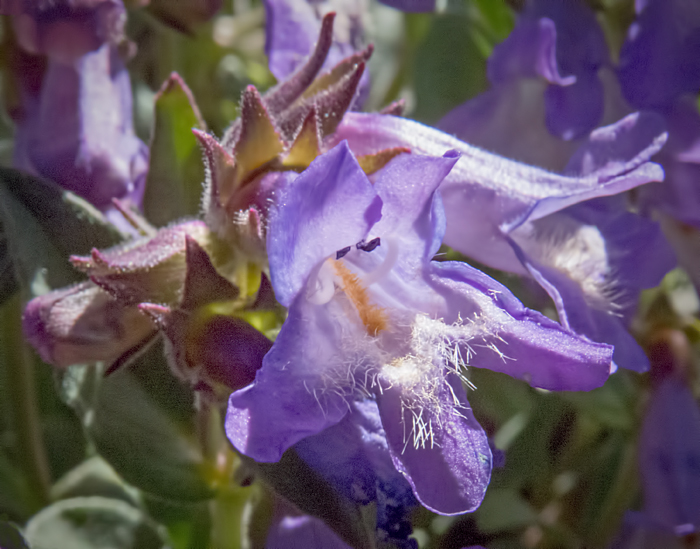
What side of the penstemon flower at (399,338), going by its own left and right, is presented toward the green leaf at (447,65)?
back

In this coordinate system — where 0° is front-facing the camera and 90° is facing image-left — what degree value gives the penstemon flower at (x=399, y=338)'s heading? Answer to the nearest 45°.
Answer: approximately 0°
